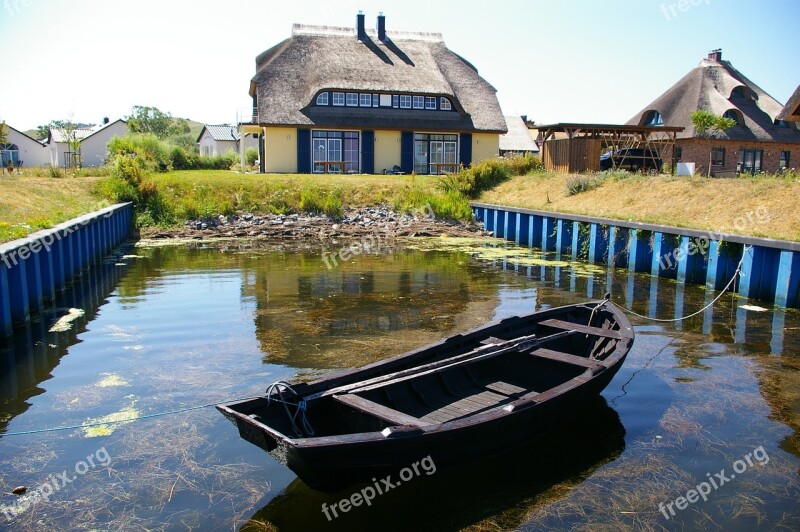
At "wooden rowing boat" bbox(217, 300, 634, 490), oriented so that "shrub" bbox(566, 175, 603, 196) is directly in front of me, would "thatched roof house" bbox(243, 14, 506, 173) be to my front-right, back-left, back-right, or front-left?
front-left

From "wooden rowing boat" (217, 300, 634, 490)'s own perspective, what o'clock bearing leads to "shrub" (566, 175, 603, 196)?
The shrub is roughly at 11 o'clock from the wooden rowing boat.

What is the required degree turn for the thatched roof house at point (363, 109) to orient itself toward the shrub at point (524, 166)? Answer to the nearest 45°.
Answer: approximately 45° to its left

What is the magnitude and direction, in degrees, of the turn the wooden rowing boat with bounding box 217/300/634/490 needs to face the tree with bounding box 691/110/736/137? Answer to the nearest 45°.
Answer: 0° — it already faces it

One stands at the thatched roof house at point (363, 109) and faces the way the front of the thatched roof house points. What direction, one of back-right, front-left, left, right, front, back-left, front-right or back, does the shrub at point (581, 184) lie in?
front-left

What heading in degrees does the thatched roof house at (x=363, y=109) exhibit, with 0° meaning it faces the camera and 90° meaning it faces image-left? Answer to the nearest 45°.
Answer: approximately 0°

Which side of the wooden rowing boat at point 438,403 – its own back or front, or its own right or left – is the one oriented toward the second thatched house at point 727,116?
front

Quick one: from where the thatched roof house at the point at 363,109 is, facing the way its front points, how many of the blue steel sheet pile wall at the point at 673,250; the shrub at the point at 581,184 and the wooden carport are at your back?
0

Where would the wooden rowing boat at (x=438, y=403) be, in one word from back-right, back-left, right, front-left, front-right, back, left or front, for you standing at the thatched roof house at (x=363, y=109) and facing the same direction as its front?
front

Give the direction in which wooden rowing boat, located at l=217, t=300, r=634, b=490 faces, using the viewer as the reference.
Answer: facing away from the viewer and to the right of the viewer

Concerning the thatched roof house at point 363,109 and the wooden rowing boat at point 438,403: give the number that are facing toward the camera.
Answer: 1

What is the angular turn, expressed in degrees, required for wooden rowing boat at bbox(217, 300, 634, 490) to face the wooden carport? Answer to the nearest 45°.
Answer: approximately 45° to its left

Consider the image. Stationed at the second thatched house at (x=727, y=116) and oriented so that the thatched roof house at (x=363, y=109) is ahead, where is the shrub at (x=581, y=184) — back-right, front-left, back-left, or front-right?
front-left

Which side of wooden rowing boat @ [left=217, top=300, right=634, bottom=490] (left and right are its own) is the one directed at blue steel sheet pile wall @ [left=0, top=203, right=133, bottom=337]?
left

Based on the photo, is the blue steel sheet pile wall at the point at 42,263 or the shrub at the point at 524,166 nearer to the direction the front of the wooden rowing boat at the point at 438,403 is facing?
the shrub

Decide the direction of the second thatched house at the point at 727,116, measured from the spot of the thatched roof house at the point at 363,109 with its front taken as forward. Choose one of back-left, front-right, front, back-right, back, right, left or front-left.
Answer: left

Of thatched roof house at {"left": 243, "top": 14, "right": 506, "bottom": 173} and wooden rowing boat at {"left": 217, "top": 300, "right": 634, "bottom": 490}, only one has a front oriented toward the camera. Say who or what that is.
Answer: the thatched roof house
